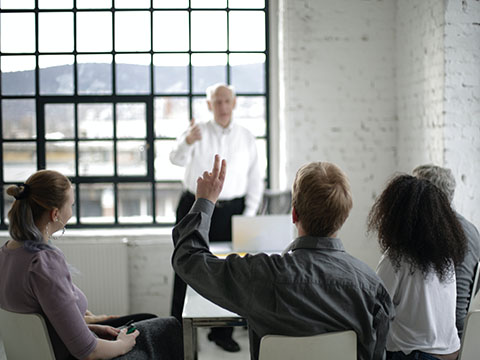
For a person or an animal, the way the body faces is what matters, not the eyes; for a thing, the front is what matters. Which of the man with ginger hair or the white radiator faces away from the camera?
the man with ginger hair

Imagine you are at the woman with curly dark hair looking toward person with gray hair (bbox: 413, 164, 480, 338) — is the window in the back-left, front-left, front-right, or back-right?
front-left

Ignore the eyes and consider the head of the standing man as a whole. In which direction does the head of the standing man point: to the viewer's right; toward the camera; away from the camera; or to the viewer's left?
toward the camera

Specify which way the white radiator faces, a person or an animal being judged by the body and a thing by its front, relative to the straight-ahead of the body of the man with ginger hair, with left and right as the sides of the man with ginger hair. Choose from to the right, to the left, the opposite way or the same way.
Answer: the opposite way

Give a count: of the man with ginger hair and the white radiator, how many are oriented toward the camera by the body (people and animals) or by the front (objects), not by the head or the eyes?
1

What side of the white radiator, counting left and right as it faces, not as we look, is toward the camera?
front

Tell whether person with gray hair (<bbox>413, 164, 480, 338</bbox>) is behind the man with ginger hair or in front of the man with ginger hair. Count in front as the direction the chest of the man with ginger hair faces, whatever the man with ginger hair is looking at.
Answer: in front

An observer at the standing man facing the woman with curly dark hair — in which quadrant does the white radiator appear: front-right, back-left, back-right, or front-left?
back-right

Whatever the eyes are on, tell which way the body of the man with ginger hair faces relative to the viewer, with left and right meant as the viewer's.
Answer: facing away from the viewer

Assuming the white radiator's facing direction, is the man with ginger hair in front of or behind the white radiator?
in front

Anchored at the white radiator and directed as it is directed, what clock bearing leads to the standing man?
The standing man is roughly at 10 o'clock from the white radiator.
